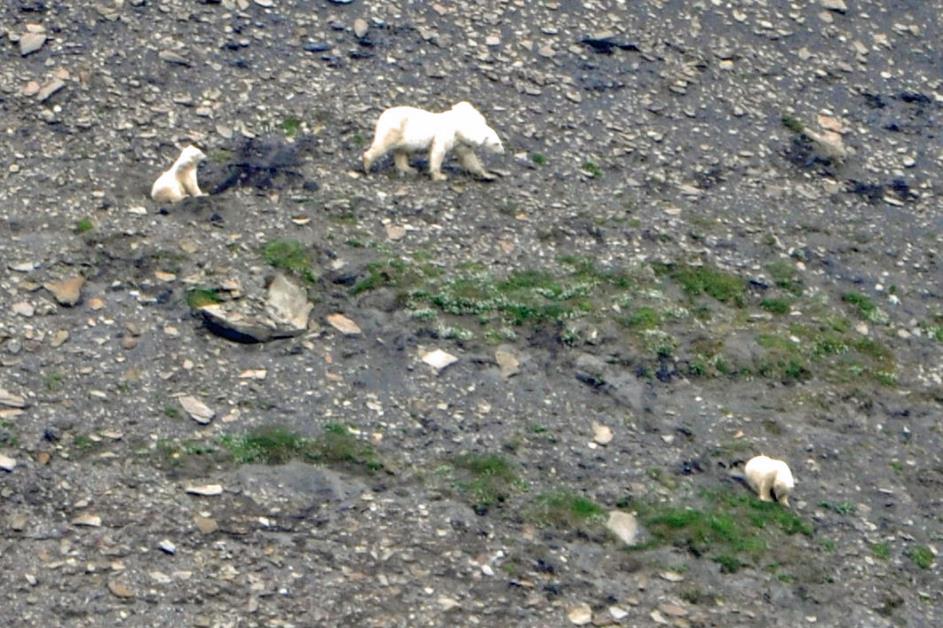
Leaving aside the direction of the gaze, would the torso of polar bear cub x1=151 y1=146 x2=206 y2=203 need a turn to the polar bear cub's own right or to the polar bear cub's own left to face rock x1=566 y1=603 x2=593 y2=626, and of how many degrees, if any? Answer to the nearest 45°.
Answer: approximately 45° to the polar bear cub's own right

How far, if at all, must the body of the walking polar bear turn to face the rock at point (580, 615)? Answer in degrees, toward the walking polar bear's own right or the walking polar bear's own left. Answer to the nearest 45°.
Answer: approximately 90° to the walking polar bear's own right

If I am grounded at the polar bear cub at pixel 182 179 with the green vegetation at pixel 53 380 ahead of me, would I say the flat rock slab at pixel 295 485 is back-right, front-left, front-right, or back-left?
front-left

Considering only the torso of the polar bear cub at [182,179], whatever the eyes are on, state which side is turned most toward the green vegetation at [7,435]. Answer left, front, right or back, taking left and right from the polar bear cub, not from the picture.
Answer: right

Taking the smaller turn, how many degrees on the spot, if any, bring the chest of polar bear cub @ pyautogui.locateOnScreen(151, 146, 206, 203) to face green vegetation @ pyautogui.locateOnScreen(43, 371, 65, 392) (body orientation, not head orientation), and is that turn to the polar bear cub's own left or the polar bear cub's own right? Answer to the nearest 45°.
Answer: approximately 90° to the polar bear cub's own right

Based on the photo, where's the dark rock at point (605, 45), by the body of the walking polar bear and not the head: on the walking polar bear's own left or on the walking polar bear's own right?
on the walking polar bear's own left

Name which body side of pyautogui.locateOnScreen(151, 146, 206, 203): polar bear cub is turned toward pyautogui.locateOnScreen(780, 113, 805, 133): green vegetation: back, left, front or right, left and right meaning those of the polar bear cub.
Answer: front

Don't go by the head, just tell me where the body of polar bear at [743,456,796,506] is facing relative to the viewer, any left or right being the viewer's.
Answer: facing the viewer and to the right of the viewer

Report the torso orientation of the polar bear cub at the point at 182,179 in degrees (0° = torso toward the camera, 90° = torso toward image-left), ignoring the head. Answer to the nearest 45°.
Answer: approximately 270°

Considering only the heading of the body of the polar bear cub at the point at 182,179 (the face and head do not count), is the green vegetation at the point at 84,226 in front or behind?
behind

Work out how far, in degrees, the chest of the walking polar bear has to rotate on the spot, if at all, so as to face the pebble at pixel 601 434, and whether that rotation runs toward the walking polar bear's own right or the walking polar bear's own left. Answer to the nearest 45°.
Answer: approximately 45° to the walking polar bear's own right

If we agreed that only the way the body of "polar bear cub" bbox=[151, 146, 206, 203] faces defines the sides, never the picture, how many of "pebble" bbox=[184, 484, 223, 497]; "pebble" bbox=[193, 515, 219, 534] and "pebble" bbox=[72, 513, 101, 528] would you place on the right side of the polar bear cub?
3

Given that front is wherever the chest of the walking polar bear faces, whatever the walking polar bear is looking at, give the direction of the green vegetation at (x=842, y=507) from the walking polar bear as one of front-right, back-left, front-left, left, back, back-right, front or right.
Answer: front-right

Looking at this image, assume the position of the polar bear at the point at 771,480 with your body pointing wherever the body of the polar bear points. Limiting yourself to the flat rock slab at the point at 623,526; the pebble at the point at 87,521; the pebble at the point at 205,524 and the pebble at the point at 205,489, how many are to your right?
4

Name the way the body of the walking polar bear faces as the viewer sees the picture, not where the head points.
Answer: to the viewer's right

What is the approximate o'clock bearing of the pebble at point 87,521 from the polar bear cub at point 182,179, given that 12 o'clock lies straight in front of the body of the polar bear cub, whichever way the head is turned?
The pebble is roughly at 3 o'clock from the polar bear cub.

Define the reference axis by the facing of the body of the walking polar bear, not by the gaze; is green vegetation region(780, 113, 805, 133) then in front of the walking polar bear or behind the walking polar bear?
in front

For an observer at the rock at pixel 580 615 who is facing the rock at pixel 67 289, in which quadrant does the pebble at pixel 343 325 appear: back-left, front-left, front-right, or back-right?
front-right
